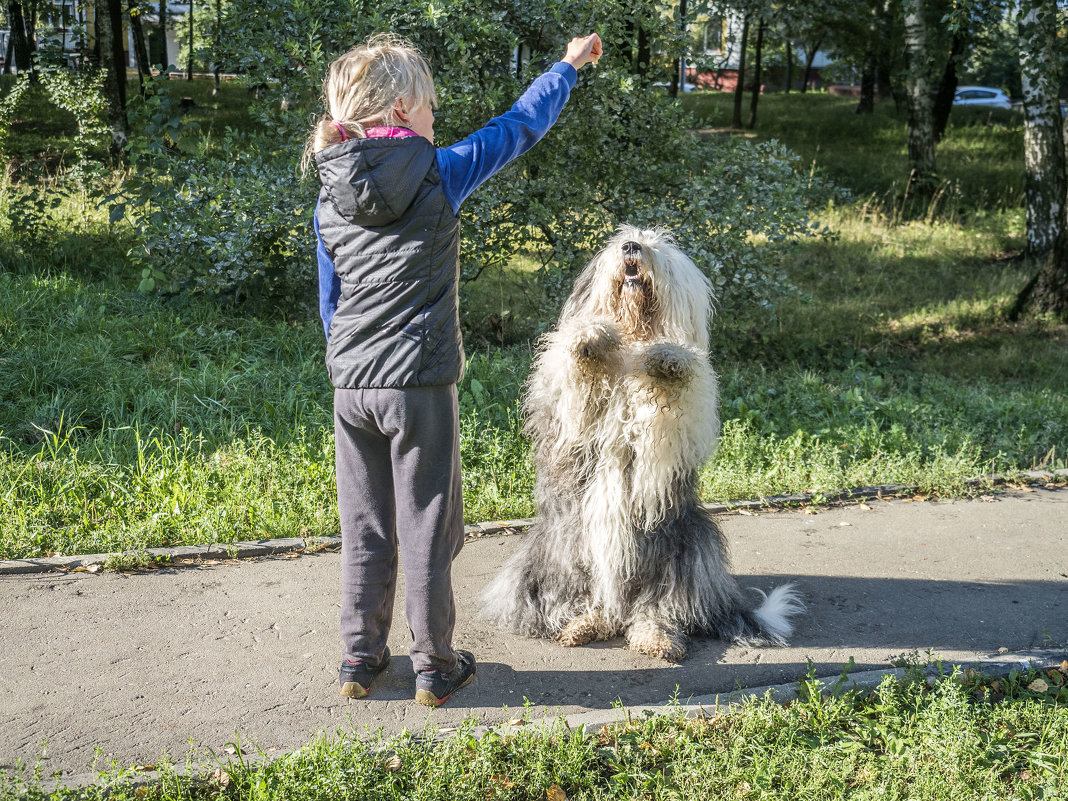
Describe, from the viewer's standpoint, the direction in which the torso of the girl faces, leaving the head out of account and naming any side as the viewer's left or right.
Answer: facing away from the viewer and to the right of the viewer

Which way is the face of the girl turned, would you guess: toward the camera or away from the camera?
away from the camera

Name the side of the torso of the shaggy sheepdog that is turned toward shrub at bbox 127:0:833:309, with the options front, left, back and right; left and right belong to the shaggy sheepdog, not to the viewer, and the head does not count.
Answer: back

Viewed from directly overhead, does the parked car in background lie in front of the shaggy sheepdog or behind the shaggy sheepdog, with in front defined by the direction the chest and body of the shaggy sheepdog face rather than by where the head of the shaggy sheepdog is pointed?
behind

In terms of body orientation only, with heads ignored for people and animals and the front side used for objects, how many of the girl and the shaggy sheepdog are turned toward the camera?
1
